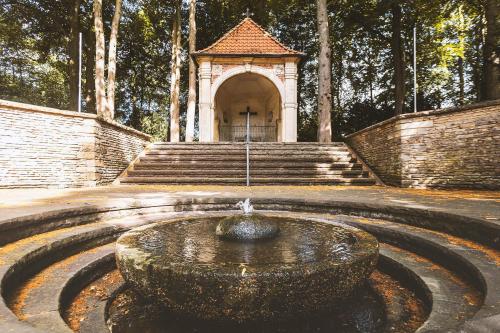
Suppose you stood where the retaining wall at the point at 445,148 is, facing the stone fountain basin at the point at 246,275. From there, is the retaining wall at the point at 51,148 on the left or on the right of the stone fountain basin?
right

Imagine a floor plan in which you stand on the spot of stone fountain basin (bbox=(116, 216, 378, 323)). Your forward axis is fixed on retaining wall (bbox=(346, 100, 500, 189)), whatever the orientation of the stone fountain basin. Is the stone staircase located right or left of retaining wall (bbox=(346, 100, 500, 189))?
left

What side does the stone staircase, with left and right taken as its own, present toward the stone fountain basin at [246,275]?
front

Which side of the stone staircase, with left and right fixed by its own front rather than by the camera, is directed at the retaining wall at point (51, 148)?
right

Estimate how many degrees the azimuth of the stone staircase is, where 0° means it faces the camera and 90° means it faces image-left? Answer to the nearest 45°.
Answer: approximately 0°

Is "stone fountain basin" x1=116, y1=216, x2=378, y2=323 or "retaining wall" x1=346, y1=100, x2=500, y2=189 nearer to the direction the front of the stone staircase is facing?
the stone fountain basin
